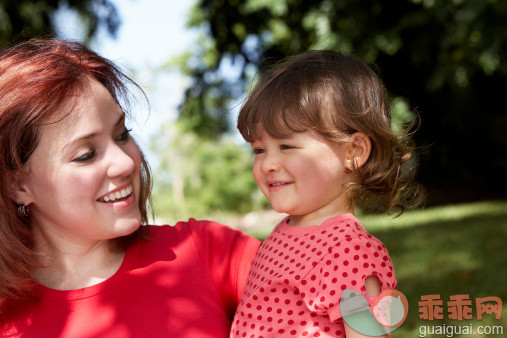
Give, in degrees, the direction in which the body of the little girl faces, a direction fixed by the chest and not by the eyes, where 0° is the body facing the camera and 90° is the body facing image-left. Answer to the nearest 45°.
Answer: approximately 45°
